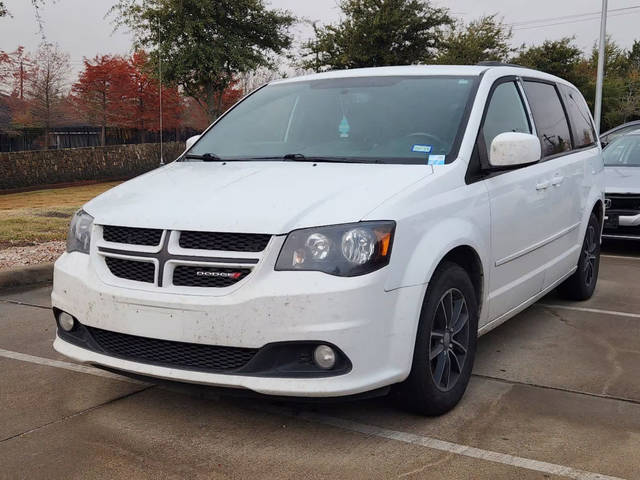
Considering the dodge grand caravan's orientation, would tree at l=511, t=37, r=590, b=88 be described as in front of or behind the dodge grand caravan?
behind

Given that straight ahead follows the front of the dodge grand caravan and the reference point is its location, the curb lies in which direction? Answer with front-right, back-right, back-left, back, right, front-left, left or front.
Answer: right

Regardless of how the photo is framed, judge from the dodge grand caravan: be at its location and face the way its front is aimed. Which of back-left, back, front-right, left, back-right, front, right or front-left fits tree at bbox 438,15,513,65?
back-right

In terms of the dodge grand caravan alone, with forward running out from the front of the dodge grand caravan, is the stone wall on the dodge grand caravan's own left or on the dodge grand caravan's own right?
on the dodge grand caravan's own right

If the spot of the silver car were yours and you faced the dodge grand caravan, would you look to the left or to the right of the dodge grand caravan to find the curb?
right

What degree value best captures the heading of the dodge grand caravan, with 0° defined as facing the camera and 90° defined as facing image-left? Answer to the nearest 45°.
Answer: approximately 45°

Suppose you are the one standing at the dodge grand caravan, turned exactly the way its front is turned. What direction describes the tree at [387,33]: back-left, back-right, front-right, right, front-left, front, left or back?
back-right

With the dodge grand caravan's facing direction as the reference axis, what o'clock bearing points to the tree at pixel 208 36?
The tree is roughly at 4 o'clock from the dodge grand caravan.

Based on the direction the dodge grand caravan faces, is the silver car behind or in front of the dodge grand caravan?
behind

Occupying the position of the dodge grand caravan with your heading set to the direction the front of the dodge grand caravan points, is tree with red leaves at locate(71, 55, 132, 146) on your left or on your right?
on your right

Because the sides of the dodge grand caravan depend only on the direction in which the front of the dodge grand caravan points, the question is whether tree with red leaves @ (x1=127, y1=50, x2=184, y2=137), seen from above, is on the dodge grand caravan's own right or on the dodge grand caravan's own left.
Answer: on the dodge grand caravan's own right

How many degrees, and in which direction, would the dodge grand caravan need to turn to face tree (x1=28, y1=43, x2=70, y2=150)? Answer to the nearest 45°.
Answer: approximately 135° to its right
